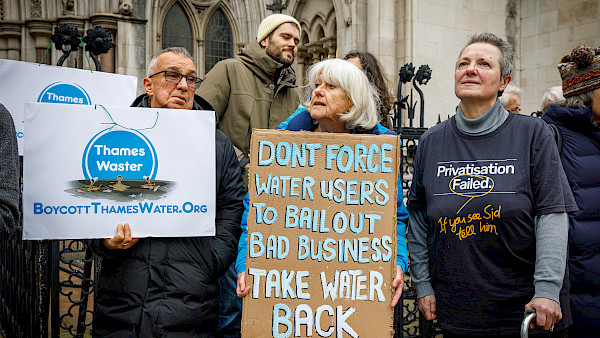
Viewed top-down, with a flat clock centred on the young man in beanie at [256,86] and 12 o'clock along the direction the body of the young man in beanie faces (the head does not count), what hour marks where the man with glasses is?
The man with glasses is roughly at 2 o'clock from the young man in beanie.

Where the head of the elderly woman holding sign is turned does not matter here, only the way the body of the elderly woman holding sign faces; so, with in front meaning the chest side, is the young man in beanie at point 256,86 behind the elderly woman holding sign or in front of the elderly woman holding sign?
behind

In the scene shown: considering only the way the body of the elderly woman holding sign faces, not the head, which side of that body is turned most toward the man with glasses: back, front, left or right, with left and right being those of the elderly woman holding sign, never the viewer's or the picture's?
right

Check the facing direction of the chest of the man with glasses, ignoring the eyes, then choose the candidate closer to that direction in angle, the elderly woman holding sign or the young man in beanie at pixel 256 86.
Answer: the elderly woman holding sign

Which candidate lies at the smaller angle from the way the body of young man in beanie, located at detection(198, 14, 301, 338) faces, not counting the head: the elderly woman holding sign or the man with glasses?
the elderly woman holding sign

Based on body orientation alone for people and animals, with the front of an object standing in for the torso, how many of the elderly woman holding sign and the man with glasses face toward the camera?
2

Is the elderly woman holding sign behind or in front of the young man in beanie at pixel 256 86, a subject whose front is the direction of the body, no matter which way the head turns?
in front

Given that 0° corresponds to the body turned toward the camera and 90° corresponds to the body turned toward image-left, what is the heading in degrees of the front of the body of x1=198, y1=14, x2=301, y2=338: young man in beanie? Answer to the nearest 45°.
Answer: approximately 315°

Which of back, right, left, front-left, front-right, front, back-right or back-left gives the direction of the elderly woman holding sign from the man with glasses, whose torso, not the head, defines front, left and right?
left
